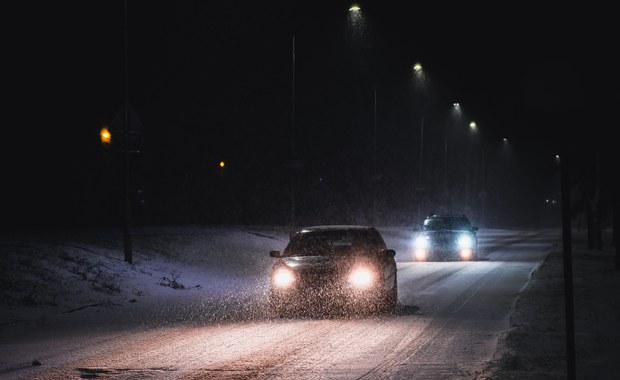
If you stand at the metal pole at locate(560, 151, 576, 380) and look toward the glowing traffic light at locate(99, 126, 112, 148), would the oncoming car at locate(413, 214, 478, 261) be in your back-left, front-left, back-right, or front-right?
front-right

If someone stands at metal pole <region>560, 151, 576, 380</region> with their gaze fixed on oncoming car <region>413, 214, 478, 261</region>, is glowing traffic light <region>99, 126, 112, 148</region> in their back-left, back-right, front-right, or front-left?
front-left

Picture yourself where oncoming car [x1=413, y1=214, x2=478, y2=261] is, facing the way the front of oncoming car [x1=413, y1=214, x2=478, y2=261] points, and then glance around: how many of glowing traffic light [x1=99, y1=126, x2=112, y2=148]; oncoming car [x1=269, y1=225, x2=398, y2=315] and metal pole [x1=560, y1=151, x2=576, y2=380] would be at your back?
0

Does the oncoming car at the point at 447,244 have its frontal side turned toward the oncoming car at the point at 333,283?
yes

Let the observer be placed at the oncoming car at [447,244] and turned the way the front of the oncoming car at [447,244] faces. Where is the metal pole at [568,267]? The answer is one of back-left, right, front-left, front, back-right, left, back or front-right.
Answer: front

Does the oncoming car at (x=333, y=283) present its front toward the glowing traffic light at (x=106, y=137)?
no

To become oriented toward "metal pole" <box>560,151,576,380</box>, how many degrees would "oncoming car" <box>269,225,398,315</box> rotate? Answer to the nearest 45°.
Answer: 0° — it already faces it

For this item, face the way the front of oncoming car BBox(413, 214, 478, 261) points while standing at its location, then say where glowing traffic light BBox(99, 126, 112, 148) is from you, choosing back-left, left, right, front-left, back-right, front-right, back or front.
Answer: front-right

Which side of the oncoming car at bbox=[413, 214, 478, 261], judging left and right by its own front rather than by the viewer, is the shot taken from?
front

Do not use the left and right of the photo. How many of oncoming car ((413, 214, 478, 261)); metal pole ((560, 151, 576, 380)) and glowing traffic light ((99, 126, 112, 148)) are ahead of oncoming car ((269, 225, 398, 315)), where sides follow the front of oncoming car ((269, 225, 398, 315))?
1

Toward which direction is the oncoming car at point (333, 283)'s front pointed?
toward the camera

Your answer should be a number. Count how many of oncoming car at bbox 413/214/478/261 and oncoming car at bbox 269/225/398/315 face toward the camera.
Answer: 2

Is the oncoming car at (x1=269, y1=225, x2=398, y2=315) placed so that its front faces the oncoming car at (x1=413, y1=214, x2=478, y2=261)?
no

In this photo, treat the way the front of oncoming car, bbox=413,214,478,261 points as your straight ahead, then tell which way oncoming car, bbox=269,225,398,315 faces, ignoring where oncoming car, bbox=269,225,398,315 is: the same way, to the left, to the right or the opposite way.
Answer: the same way

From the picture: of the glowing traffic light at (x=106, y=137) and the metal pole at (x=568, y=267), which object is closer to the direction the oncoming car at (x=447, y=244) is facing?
the metal pole
